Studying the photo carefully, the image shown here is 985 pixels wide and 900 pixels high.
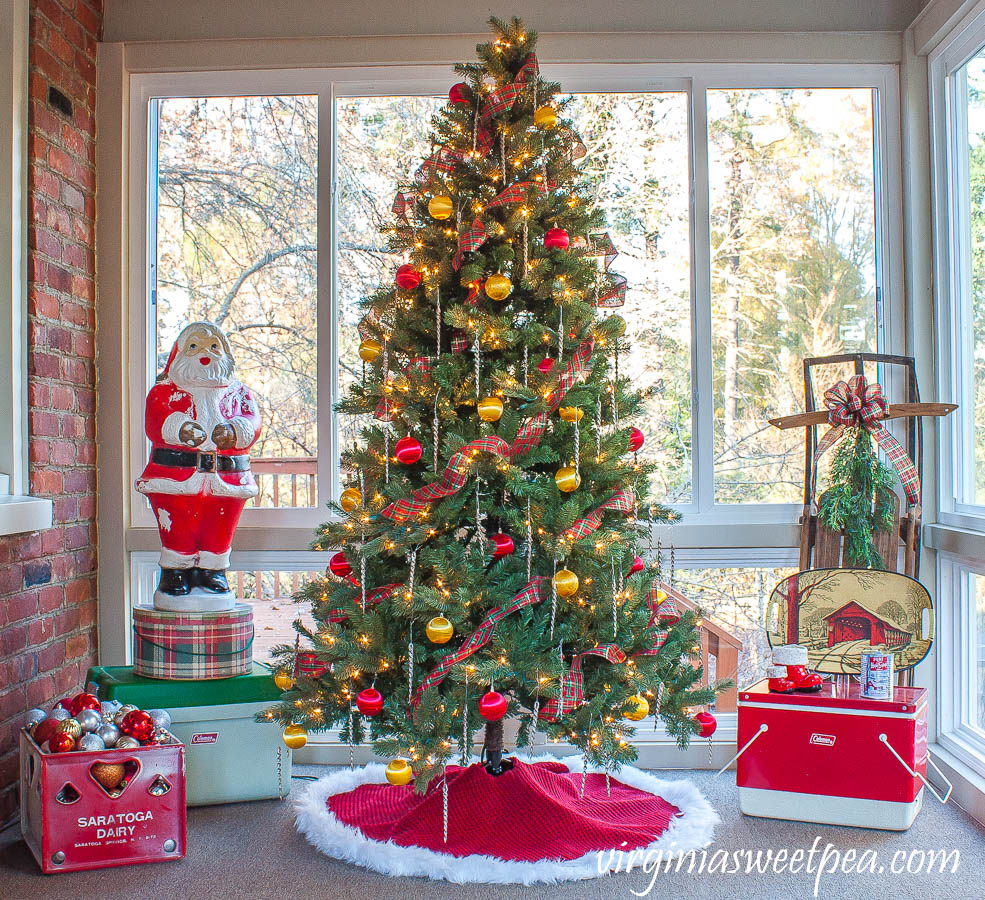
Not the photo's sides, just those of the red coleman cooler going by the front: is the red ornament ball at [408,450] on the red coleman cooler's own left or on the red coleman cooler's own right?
on the red coleman cooler's own right

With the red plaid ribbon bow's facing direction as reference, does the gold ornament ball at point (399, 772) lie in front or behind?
in front

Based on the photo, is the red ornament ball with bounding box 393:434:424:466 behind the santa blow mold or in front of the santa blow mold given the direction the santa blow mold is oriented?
in front

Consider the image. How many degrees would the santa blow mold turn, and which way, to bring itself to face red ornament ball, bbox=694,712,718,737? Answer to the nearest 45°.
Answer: approximately 45° to its left

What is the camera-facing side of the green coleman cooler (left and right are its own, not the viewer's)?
front

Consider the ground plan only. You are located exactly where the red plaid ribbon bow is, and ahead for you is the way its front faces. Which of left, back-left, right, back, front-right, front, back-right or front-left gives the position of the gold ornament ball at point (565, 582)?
front-right

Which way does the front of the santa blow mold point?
toward the camera

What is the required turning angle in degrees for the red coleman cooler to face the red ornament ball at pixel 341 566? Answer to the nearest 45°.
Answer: approximately 45° to its right

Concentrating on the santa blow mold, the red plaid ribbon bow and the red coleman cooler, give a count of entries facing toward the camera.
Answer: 3

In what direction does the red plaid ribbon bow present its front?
toward the camera

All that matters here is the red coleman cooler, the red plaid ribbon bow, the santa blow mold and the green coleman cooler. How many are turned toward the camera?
4

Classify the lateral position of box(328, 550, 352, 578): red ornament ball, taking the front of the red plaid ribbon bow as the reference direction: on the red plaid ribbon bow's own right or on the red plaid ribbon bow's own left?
on the red plaid ribbon bow's own right

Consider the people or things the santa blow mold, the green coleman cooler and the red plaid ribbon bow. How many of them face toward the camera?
3

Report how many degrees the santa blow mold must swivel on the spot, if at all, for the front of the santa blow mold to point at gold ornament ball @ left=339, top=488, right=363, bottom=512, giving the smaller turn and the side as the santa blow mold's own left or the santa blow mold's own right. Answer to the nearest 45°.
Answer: approximately 45° to the santa blow mold's own left
